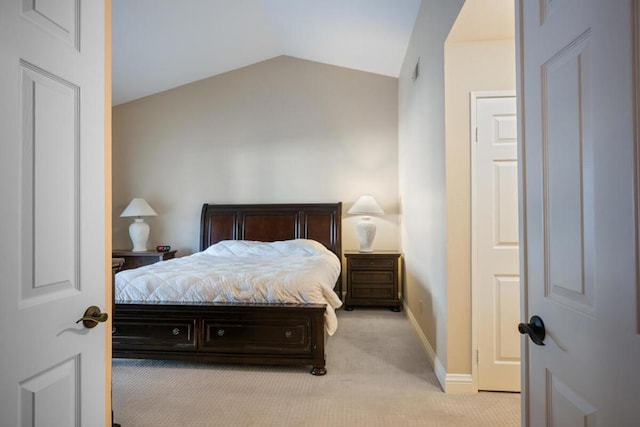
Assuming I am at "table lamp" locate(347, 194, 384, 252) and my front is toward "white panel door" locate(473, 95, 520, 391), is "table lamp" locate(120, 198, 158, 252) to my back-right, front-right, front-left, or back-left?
back-right

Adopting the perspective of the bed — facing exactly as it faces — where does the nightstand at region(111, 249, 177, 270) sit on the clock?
The nightstand is roughly at 5 o'clock from the bed.

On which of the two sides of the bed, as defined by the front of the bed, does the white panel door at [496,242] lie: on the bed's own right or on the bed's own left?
on the bed's own left

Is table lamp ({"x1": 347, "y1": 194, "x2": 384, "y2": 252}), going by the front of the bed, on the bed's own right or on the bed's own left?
on the bed's own left

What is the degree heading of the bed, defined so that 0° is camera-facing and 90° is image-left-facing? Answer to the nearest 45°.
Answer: approximately 0°

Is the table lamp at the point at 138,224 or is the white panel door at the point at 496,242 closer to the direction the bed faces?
the white panel door

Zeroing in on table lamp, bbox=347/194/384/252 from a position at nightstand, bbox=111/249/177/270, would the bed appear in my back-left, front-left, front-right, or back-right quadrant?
front-right

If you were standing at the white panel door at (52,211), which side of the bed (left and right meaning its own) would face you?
front
